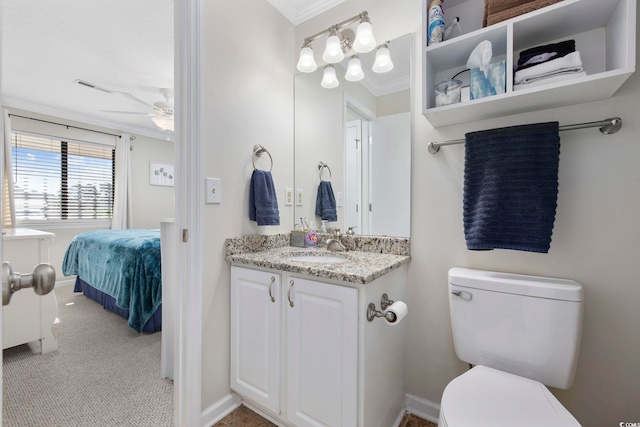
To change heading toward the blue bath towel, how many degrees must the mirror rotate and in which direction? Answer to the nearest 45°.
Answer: approximately 90° to its left

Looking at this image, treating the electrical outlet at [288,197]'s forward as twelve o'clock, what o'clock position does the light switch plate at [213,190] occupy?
The light switch plate is roughly at 3 o'clock from the electrical outlet.

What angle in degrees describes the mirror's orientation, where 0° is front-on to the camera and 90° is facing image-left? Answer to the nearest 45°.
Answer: approximately 45°

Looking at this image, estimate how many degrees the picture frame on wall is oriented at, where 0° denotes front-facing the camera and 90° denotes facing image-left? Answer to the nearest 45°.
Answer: approximately 315°

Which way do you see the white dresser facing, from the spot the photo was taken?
facing to the right of the viewer

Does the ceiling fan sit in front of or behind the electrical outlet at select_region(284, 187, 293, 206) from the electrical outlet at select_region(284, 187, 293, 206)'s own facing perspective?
behind

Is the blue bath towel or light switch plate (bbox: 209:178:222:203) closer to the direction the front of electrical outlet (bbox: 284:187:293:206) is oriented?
the blue bath towel

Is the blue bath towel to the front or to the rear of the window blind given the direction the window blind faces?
to the front

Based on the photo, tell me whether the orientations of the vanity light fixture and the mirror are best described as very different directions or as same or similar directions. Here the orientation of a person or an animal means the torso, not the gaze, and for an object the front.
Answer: same or similar directions

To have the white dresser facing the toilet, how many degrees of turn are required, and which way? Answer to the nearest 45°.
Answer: approximately 45° to its right

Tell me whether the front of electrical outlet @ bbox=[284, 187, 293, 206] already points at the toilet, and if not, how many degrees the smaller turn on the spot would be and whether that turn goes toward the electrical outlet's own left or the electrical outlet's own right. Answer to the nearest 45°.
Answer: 0° — it already faces it

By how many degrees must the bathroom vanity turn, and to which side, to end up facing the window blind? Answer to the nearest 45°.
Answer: approximately 90° to its right

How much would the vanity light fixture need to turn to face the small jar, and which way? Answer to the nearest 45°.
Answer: approximately 90° to its left

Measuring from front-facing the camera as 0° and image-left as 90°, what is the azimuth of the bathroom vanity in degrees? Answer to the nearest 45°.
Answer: approximately 45°

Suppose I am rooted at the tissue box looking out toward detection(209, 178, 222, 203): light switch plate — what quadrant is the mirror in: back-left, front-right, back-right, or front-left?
front-right
